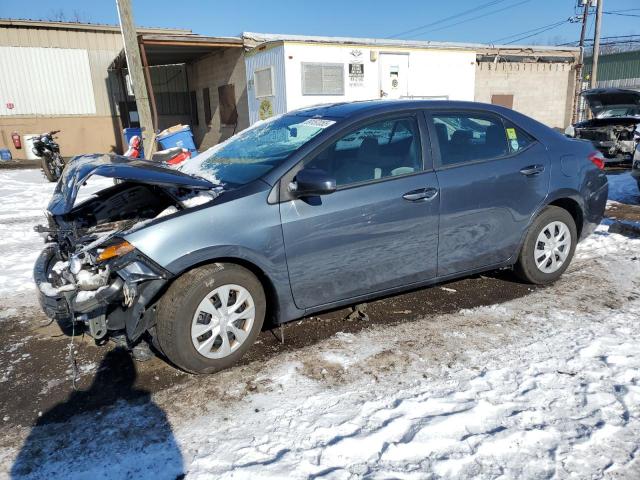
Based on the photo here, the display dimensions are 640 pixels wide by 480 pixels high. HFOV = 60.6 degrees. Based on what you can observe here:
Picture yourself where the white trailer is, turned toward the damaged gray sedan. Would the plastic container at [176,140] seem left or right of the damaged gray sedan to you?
right

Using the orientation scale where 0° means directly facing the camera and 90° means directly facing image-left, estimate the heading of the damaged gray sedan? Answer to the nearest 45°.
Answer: approximately 45°

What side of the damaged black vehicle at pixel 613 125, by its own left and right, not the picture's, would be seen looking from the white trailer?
right

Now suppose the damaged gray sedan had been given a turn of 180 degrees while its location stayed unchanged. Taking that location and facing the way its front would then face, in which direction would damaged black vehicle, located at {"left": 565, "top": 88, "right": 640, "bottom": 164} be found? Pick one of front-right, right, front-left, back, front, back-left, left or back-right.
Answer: front

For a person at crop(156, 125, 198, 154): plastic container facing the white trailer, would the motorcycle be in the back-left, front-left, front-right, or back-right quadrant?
back-left

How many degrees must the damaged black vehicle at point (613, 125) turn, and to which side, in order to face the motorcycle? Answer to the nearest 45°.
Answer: approximately 45° to its right

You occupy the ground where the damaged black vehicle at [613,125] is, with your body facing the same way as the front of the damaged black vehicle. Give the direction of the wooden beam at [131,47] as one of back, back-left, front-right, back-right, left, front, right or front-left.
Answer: front-right

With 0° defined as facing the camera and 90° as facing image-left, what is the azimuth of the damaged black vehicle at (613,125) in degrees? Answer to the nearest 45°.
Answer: approximately 0°

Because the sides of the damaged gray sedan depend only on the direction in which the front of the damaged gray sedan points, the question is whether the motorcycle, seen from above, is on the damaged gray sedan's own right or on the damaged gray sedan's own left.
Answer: on the damaged gray sedan's own right

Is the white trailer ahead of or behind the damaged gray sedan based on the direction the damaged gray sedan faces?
behind
